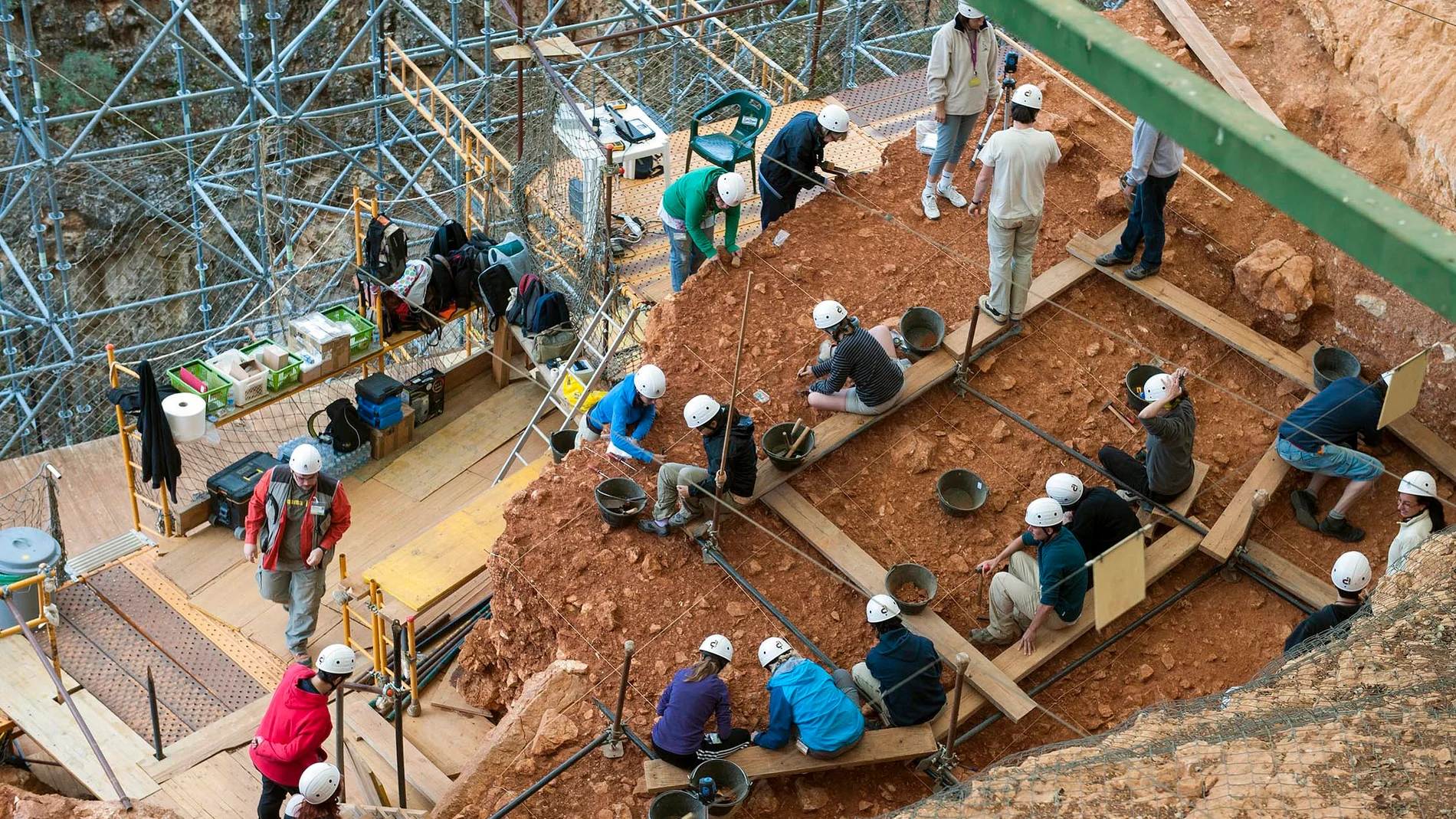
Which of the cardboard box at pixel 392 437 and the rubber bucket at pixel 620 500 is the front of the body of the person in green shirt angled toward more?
the rubber bucket

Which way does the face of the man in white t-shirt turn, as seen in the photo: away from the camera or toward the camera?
away from the camera

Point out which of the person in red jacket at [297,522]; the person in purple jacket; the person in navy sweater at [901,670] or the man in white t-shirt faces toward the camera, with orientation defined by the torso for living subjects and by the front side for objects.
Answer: the person in red jacket

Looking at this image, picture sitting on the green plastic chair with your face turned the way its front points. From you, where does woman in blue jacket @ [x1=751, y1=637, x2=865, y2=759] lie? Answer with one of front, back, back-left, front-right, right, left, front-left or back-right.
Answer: front-left

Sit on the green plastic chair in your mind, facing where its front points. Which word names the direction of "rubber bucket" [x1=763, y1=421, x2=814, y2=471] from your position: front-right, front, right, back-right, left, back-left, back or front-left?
front-left

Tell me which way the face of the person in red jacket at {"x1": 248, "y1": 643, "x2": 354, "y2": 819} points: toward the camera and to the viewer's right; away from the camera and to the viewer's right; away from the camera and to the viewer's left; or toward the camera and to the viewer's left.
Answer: away from the camera and to the viewer's right

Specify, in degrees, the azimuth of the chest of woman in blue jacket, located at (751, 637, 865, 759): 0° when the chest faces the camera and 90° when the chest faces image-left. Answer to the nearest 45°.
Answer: approximately 135°

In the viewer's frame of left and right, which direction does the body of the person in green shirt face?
facing the viewer and to the right of the viewer

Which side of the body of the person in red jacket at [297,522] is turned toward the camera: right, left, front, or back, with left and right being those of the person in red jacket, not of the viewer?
front

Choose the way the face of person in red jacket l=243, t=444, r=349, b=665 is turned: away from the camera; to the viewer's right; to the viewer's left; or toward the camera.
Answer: toward the camera

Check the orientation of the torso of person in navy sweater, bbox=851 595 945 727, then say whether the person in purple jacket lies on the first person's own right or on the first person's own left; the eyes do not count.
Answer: on the first person's own left
